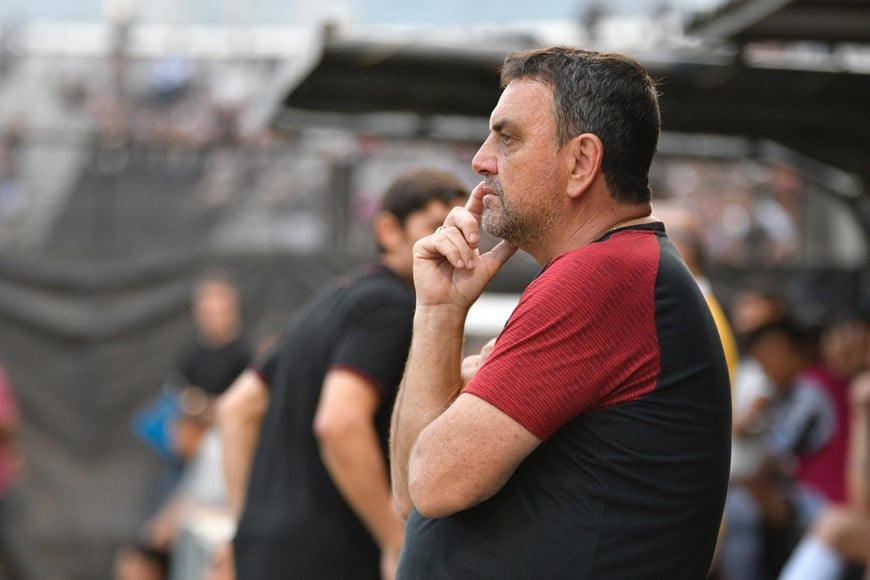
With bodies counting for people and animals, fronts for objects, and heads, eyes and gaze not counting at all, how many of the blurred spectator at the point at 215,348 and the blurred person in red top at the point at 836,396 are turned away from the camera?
0

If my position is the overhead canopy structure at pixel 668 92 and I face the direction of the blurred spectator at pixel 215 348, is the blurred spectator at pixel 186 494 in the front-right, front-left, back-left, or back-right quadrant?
front-left

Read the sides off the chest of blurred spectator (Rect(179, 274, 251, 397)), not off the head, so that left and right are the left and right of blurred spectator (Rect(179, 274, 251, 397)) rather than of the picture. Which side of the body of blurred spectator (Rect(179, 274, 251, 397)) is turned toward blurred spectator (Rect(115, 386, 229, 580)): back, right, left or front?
front

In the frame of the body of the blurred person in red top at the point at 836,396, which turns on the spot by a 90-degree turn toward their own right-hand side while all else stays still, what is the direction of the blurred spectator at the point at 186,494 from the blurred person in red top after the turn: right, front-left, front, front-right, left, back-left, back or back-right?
front-left

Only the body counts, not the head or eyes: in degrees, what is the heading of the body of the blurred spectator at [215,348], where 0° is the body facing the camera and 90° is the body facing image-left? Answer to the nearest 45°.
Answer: approximately 0°

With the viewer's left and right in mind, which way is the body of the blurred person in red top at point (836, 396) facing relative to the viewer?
facing the viewer and to the left of the viewer

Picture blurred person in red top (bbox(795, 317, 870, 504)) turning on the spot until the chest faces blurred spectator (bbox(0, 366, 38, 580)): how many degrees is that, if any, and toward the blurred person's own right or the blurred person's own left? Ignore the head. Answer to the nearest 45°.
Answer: approximately 45° to the blurred person's own right
